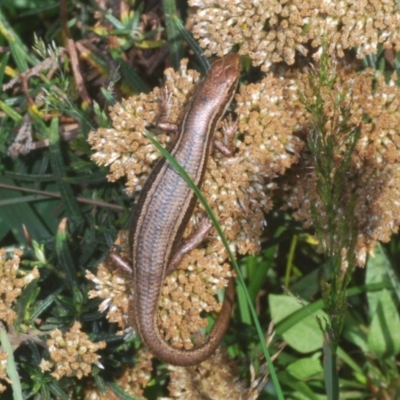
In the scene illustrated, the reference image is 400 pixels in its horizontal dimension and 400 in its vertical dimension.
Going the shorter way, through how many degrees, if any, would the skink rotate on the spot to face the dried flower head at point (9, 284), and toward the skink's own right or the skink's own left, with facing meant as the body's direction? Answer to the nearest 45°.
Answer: approximately 90° to the skink's own left

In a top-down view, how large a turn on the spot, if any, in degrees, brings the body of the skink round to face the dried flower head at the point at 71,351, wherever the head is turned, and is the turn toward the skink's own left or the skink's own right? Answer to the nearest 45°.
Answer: approximately 135° to the skink's own left

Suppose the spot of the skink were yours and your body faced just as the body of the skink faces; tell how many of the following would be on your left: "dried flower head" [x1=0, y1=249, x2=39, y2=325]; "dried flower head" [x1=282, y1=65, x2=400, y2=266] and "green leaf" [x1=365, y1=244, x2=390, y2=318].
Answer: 1

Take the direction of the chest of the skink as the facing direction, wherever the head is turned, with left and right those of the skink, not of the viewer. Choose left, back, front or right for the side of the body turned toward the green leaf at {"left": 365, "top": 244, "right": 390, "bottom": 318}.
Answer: right

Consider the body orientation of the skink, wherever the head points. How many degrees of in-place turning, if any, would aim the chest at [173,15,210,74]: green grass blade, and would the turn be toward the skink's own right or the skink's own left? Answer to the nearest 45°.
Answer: approximately 45° to the skink's own right

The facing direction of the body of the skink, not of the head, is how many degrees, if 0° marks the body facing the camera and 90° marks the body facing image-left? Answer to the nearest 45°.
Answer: approximately 180°

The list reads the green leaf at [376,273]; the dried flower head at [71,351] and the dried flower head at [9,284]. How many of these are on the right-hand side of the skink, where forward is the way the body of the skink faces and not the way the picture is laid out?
1
